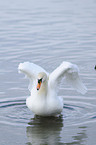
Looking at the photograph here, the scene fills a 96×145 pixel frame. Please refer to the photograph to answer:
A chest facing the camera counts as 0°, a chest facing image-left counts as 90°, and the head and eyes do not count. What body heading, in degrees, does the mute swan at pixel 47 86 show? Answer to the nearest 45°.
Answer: approximately 0°
